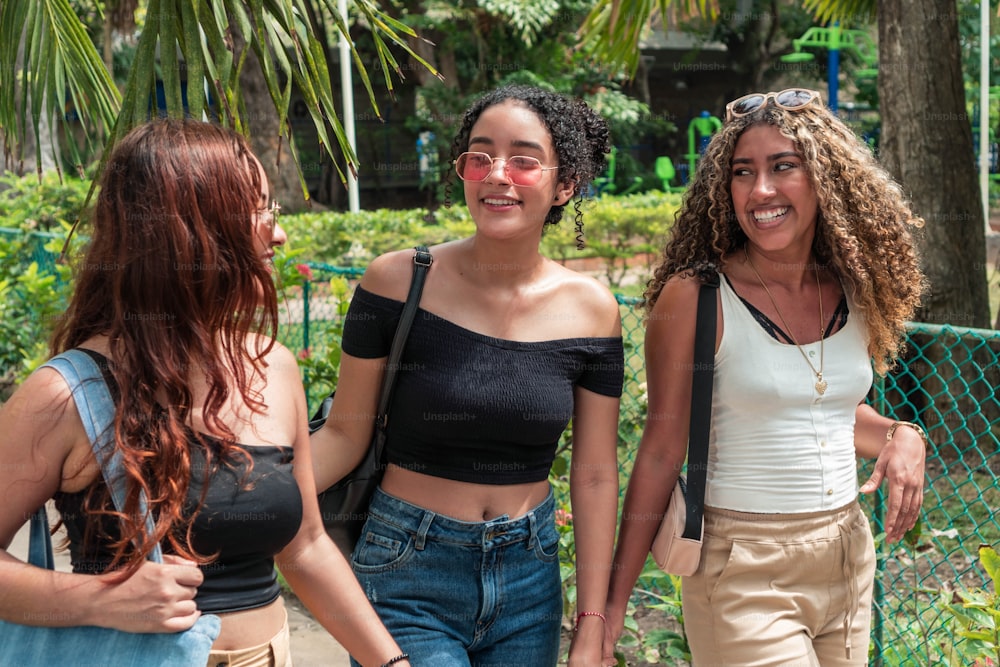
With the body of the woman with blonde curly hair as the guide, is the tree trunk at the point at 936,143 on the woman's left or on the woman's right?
on the woman's left

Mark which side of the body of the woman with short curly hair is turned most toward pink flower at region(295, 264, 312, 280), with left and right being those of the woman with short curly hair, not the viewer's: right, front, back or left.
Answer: back

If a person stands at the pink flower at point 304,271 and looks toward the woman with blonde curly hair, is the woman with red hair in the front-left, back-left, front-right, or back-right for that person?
front-right

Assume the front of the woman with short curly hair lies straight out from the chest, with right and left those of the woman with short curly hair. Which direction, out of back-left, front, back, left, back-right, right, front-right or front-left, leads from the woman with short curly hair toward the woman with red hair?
front-right

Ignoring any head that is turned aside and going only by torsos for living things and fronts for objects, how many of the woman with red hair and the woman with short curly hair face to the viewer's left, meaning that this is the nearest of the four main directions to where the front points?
0

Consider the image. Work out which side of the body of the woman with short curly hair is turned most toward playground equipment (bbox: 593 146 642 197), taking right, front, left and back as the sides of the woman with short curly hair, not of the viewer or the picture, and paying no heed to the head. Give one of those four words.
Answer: back

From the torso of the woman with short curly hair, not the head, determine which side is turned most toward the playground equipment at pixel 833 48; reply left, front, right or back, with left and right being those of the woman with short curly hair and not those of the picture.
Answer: back

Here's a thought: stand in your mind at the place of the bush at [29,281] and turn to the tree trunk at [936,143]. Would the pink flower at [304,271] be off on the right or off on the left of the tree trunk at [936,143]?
right

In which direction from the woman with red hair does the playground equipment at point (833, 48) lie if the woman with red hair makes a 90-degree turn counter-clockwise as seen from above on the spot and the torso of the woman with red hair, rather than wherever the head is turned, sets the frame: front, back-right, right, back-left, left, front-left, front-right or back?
front

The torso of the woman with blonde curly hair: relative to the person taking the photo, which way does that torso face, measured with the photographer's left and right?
facing the viewer and to the right of the viewer

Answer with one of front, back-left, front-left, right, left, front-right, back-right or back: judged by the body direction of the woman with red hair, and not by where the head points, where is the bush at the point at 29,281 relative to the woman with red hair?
back-left

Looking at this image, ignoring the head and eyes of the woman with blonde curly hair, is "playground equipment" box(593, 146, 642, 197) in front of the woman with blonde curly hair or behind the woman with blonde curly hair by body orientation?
behind

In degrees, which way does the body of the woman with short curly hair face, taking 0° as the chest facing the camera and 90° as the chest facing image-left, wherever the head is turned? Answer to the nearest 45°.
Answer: approximately 0°

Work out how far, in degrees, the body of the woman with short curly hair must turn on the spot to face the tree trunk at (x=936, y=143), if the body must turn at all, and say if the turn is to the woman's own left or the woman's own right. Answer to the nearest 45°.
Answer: approximately 135° to the woman's own left
